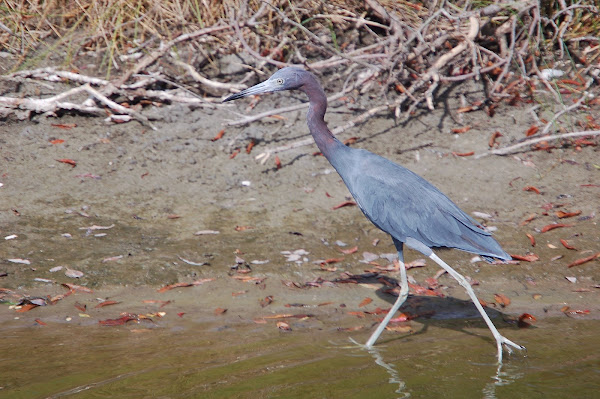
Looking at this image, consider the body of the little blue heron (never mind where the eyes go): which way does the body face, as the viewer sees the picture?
to the viewer's left

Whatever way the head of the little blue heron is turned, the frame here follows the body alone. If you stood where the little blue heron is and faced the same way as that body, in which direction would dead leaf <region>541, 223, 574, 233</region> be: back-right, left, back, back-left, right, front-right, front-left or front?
back-right

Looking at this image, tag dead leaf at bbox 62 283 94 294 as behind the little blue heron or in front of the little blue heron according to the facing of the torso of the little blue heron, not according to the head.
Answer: in front

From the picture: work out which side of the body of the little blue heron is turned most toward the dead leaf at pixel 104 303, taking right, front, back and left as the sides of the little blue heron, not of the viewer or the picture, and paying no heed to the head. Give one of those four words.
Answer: front

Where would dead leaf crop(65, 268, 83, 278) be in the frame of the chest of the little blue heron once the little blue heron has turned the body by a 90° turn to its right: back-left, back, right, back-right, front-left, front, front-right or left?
left

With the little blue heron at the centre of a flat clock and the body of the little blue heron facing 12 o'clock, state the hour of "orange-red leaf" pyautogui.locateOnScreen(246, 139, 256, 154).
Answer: The orange-red leaf is roughly at 2 o'clock from the little blue heron.

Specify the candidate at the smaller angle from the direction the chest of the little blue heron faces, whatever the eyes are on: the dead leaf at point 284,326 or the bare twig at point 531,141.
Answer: the dead leaf

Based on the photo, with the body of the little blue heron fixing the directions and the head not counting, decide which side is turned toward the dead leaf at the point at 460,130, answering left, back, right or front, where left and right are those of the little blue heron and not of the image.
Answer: right

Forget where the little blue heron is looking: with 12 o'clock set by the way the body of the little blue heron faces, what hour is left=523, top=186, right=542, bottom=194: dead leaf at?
The dead leaf is roughly at 4 o'clock from the little blue heron.

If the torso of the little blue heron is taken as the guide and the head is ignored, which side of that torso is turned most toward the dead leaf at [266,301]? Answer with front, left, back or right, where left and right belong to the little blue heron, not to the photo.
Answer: front

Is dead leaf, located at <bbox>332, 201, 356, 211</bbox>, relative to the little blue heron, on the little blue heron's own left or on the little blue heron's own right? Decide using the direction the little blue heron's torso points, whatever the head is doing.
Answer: on the little blue heron's own right
